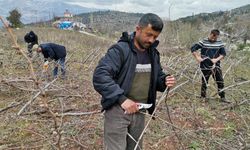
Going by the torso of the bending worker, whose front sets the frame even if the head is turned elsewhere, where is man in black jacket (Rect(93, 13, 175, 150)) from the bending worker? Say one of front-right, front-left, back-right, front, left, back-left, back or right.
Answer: left

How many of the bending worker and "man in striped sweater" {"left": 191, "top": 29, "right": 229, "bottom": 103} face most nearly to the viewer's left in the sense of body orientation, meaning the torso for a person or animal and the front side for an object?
1

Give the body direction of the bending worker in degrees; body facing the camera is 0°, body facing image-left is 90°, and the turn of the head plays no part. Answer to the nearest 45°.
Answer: approximately 90°

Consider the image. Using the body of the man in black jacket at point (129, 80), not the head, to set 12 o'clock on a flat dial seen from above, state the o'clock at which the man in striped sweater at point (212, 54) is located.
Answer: the man in striped sweater at point (212, 54) is roughly at 8 o'clock from the man in black jacket at point (129, 80).

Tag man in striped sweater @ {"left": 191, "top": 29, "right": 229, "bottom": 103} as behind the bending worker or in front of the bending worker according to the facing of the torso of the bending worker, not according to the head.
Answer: behind

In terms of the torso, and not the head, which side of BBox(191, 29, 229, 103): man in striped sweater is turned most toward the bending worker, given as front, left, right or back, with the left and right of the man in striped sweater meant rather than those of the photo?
right

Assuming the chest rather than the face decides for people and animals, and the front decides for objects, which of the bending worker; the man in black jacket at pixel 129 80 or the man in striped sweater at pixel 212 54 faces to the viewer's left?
the bending worker

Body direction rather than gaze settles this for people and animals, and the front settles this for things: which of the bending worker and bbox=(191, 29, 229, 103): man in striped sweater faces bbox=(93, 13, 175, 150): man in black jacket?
bbox=(191, 29, 229, 103): man in striped sweater
